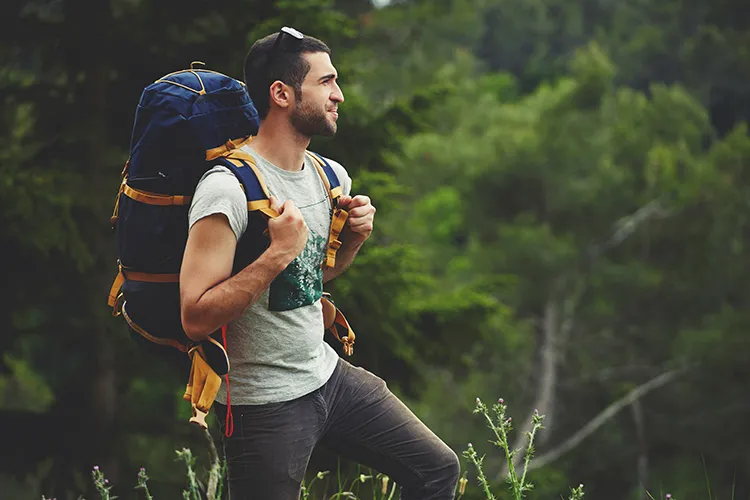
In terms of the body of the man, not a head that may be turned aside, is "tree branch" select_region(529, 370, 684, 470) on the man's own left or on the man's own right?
on the man's own left

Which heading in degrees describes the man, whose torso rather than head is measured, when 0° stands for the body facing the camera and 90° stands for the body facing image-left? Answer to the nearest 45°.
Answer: approximately 315°

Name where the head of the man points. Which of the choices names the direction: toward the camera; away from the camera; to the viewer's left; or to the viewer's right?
to the viewer's right
